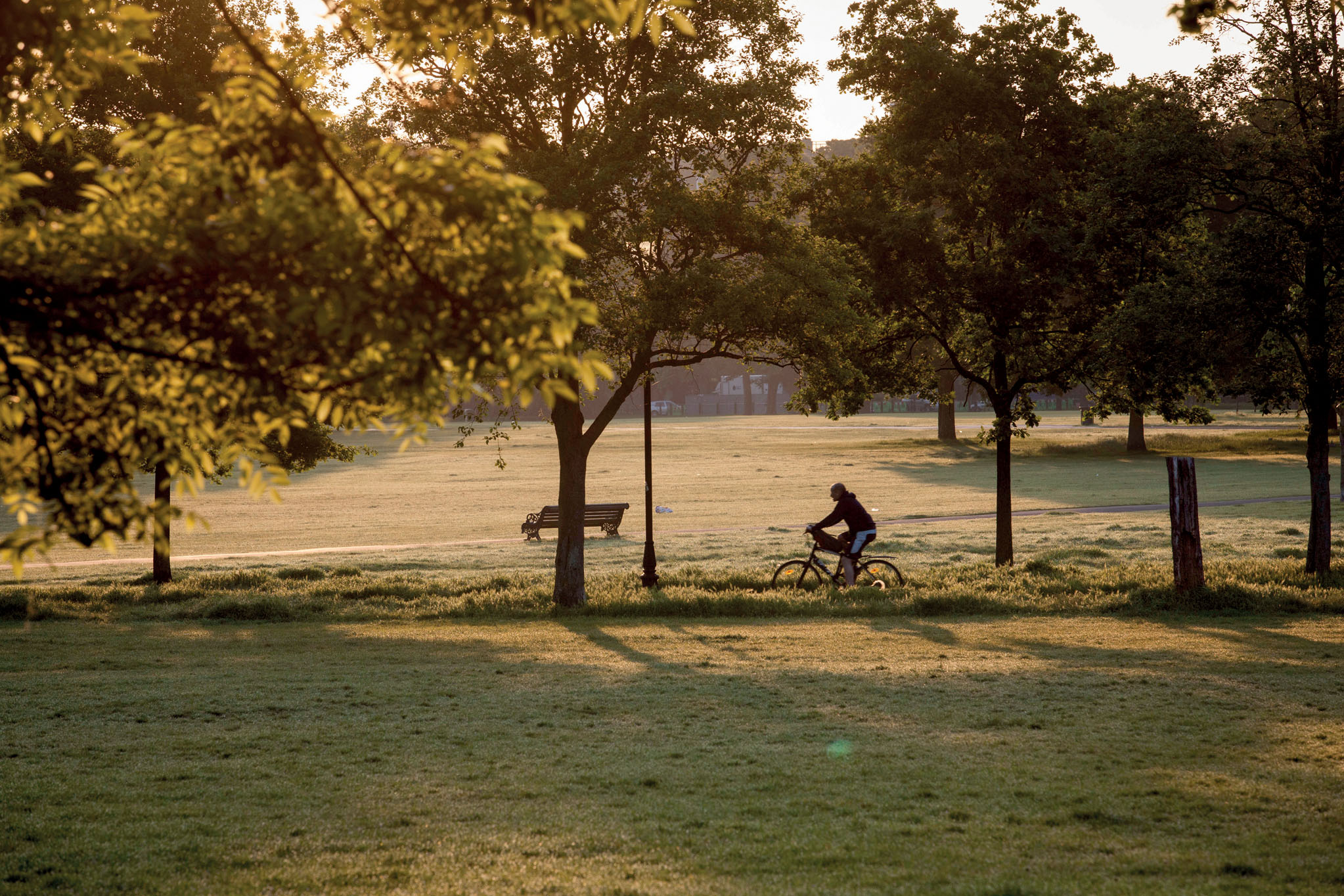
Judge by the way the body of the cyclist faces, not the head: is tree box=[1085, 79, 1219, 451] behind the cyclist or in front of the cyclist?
behind

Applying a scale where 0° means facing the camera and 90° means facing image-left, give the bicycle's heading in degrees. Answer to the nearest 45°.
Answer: approximately 90°

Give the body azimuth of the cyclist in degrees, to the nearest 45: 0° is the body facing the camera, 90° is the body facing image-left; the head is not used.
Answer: approximately 90°

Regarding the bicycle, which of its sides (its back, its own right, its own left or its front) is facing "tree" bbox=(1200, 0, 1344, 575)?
back

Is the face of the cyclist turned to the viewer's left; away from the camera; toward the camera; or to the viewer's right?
to the viewer's left

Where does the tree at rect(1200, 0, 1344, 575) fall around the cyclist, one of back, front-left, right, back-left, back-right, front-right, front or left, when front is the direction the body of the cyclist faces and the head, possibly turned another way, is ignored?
back
